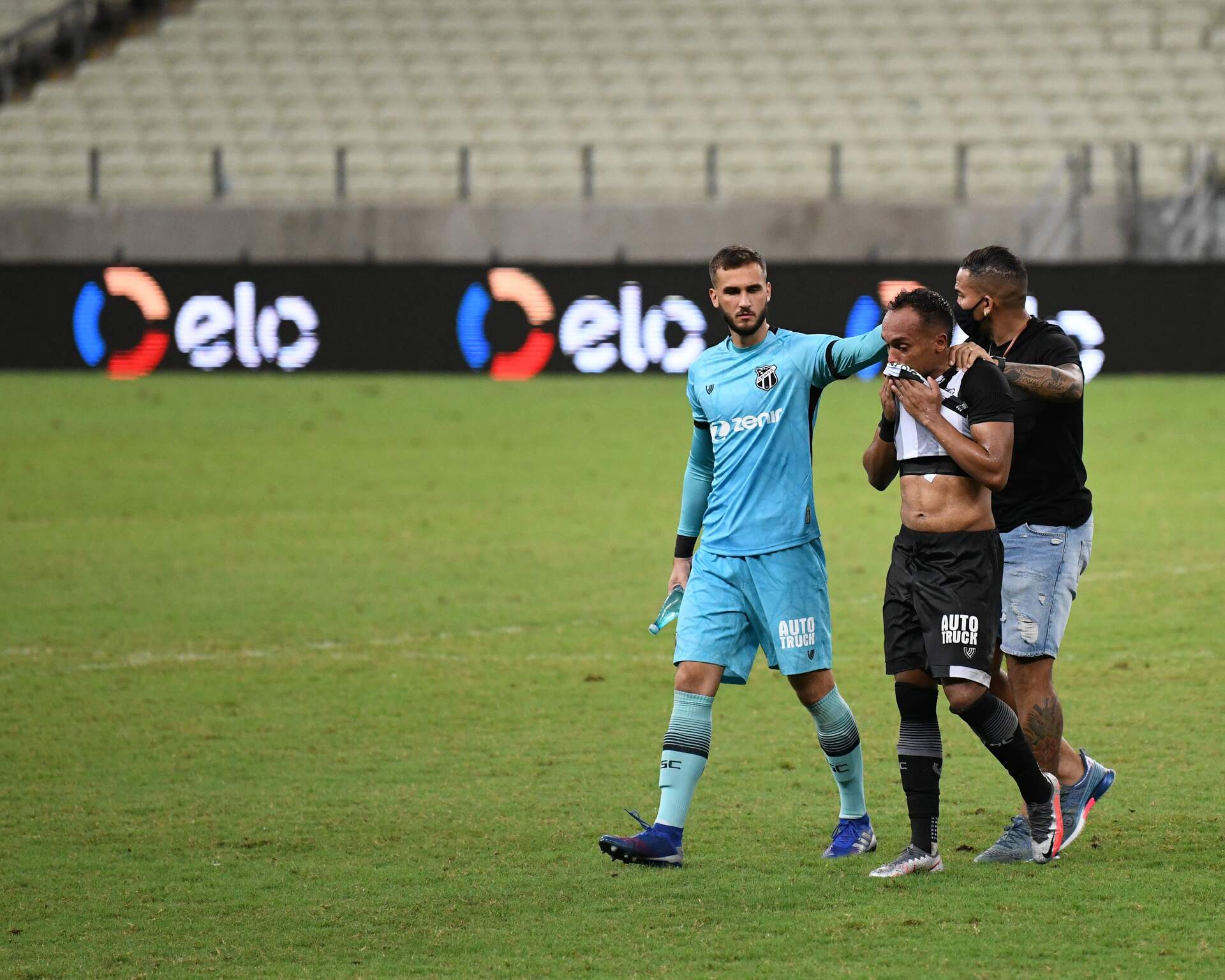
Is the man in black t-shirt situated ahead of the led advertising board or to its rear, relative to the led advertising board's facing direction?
ahead

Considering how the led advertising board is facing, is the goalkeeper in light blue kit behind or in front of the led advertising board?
in front

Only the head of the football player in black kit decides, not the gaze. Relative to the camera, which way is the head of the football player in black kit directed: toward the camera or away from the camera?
toward the camera

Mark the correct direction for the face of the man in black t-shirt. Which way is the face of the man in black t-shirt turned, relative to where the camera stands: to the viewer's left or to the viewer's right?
to the viewer's left

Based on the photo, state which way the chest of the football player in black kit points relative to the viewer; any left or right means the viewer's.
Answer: facing the viewer and to the left of the viewer

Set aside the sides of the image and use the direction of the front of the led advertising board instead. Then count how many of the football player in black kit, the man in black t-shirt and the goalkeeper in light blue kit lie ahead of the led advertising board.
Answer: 3

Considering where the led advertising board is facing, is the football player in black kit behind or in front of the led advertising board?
in front

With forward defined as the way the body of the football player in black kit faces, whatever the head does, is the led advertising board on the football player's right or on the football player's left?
on the football player's right

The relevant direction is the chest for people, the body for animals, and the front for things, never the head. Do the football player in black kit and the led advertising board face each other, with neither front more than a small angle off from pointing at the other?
no

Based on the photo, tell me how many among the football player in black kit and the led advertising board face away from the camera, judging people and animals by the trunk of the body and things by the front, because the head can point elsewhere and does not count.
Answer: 0

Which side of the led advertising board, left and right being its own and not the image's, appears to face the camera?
front
